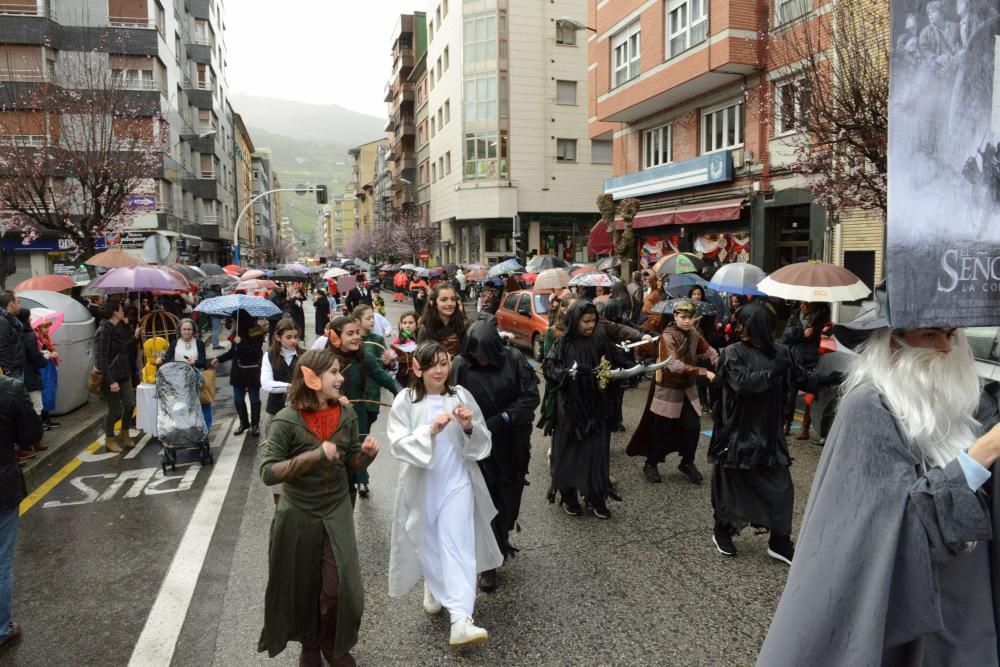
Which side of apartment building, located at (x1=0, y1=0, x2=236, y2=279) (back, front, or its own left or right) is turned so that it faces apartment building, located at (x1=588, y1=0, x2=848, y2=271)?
front

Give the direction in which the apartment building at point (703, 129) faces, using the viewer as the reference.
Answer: facing the viewer and to the left of the viewer

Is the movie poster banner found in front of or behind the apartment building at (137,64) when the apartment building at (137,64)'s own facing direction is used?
in front

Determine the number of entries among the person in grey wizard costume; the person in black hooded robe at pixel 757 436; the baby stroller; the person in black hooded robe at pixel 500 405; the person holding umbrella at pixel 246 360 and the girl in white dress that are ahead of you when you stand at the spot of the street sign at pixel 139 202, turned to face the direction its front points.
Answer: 6

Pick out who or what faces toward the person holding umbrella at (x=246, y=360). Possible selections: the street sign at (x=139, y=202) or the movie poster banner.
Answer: the street sign

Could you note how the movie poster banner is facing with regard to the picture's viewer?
facing the viewer

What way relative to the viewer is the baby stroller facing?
toward the camera

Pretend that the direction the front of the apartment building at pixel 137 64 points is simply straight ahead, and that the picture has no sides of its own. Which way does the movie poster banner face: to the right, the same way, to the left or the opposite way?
to the right

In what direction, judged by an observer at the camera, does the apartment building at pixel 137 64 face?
facing the viewer and to the right of the viewer

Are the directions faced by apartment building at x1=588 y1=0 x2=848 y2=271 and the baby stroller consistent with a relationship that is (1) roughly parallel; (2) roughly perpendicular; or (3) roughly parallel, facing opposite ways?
roughly perpendicular

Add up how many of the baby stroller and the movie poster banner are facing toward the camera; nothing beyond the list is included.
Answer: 2

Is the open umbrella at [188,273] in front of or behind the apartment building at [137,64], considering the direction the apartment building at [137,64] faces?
in front

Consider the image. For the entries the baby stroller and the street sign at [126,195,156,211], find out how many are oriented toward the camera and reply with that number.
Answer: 2

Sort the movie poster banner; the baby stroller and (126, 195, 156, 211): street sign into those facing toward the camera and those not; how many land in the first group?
3
